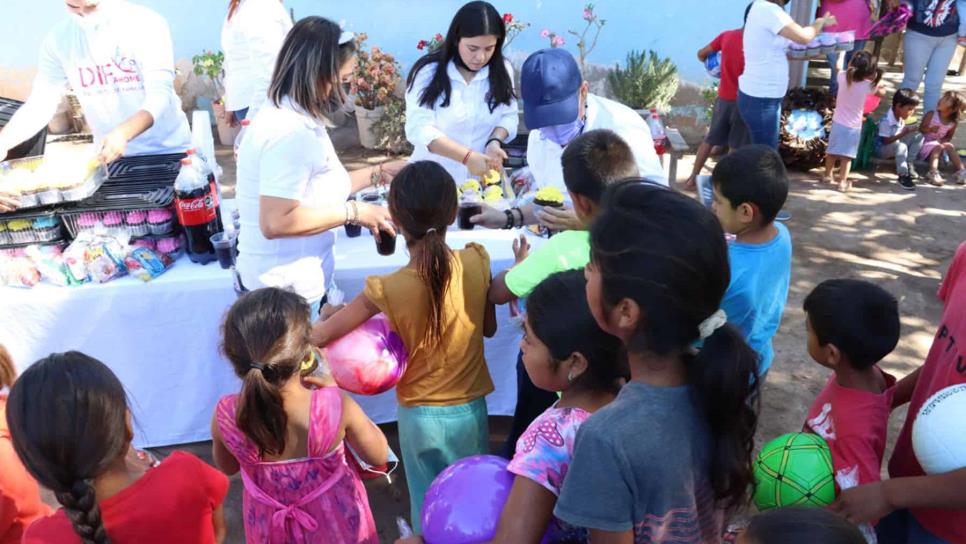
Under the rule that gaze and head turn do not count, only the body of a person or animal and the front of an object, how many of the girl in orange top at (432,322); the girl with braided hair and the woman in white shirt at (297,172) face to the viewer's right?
1

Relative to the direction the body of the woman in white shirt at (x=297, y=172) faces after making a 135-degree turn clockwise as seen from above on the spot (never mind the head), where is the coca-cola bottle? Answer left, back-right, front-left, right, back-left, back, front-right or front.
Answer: right

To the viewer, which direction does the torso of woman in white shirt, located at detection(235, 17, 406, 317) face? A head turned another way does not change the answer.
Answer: to the viewer's right

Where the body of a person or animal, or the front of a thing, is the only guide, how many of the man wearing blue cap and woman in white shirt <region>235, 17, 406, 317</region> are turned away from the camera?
0

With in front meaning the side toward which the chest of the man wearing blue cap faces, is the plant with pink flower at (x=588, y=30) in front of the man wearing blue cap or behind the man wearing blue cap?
behind

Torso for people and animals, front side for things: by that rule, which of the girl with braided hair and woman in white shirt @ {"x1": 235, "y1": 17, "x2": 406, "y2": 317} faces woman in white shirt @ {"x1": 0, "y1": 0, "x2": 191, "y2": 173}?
the girl with braided hair

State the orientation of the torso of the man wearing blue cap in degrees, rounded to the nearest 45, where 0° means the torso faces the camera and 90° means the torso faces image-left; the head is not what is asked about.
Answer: approximately 45°

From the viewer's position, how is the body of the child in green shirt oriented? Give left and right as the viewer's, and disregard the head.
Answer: facing away from the viewer and to the left of the viewer

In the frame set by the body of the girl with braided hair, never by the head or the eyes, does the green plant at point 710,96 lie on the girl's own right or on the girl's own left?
on the girl's own right

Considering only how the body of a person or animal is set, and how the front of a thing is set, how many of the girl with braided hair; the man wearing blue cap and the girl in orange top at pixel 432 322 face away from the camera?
2

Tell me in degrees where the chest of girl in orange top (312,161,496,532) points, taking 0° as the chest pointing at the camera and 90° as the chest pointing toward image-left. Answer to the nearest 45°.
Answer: approximately 180°

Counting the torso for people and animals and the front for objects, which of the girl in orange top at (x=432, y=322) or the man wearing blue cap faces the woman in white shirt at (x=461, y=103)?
the girl in orange top

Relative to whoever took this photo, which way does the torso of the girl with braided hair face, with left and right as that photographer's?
facing away from the viewer

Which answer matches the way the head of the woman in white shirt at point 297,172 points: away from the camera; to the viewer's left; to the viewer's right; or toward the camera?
to the viewer's right

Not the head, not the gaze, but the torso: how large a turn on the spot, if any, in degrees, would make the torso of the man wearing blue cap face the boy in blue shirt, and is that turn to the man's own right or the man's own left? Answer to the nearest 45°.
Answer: approximately 90° to the man's own left

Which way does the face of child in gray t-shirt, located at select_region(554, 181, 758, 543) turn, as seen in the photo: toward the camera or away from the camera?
away from the camera

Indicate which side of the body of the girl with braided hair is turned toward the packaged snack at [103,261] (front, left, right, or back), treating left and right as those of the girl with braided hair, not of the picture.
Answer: front

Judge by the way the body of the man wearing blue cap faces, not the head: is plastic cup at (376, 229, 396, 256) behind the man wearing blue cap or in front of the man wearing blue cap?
in front

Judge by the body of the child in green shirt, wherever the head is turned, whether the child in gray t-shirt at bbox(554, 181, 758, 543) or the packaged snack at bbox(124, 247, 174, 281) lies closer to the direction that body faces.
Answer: the packaged snack
